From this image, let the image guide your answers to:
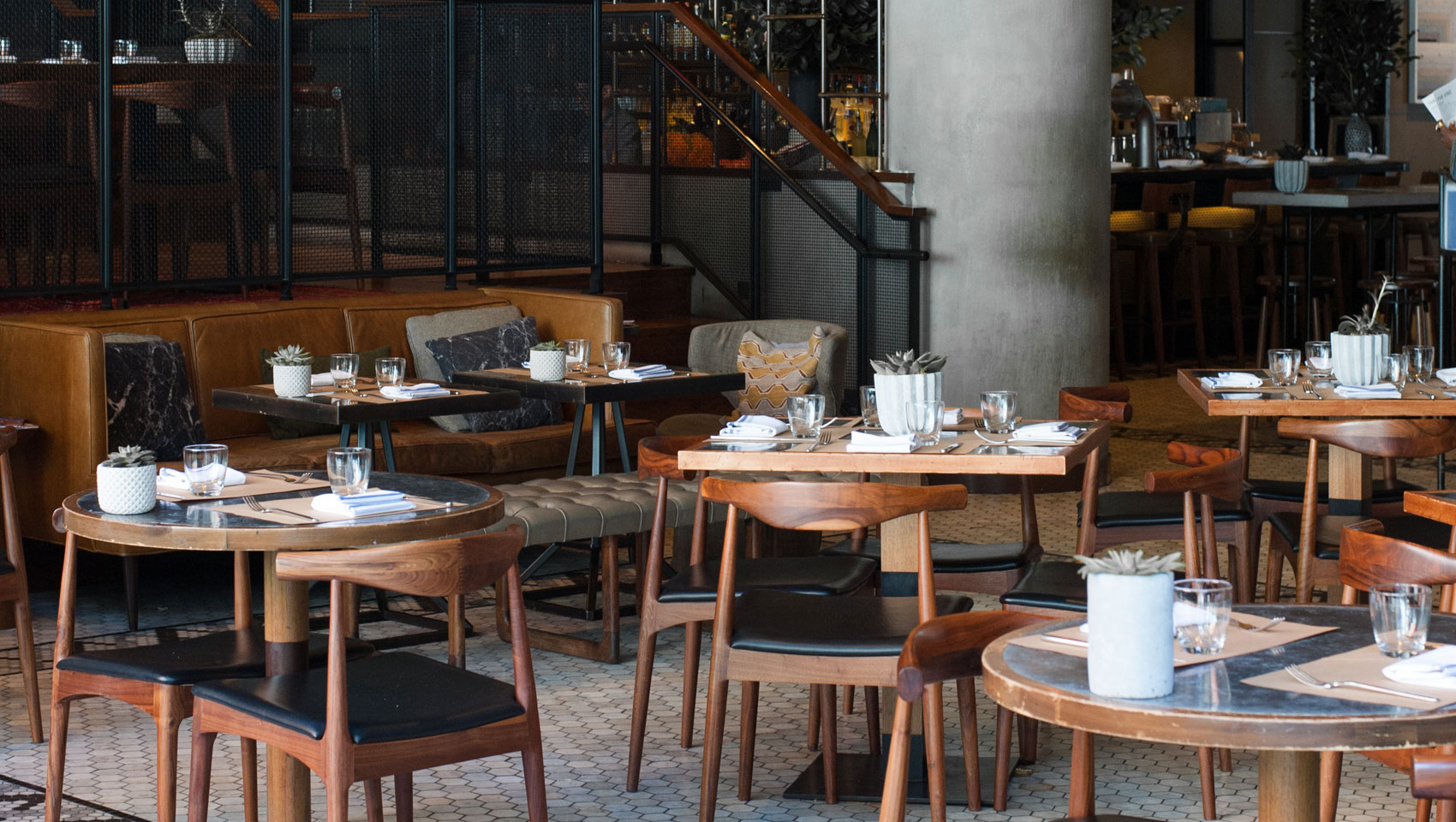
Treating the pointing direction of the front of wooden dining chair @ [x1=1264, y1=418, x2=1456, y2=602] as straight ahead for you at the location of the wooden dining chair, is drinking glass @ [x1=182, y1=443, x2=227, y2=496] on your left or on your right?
on your left

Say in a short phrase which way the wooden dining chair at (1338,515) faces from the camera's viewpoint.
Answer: facing away from the viewer and to the left of the viewer

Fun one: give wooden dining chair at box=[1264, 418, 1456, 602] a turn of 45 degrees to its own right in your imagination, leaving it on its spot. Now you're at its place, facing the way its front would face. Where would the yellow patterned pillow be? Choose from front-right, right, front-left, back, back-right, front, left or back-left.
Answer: front-left

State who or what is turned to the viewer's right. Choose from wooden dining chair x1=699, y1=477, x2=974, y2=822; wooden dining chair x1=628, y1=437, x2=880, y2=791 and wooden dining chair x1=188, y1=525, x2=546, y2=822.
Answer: wooden dining chair x1=628, y1=437, x2=880, y2=791

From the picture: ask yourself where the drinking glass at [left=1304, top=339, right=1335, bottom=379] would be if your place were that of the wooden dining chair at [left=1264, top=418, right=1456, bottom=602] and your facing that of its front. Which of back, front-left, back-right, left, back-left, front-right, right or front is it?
front-right

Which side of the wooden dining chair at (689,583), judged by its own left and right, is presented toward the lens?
right

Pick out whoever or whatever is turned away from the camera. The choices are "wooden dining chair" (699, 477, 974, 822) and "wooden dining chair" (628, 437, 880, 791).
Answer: "wooden dining chair" (699, 477, 974, 822)

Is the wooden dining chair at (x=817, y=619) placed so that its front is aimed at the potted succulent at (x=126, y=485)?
no

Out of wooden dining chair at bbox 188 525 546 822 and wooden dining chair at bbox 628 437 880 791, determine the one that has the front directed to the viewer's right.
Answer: wooden dining chair at bbox 628 437 880 791

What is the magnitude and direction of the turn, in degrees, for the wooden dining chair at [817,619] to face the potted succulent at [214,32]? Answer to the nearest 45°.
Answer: approximately 45° to its left

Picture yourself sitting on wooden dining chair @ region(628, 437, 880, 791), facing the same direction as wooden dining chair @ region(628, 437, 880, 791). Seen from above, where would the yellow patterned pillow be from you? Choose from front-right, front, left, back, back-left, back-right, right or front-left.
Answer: left

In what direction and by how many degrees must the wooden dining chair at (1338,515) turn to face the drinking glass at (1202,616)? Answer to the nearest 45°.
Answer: approximately 135° to its left

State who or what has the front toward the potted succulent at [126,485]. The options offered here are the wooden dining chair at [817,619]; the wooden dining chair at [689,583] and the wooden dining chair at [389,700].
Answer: the wooden dining chair at [389,700]

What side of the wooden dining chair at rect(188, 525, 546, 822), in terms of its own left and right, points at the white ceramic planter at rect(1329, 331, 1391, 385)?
right

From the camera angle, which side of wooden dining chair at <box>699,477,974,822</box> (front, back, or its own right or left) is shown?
back

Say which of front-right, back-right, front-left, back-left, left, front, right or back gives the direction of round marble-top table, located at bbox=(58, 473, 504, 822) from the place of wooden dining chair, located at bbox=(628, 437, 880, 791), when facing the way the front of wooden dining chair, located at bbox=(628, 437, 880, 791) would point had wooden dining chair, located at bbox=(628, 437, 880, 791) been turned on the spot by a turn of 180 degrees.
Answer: front-left

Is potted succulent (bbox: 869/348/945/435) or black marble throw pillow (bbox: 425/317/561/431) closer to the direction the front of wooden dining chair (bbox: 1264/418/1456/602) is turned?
the black marble throw pillow

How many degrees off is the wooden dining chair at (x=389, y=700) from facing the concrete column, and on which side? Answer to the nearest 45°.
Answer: approximately 90° to its right

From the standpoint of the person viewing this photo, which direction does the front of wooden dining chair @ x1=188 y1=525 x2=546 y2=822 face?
facing away from the viewer and to the left of the viewer
